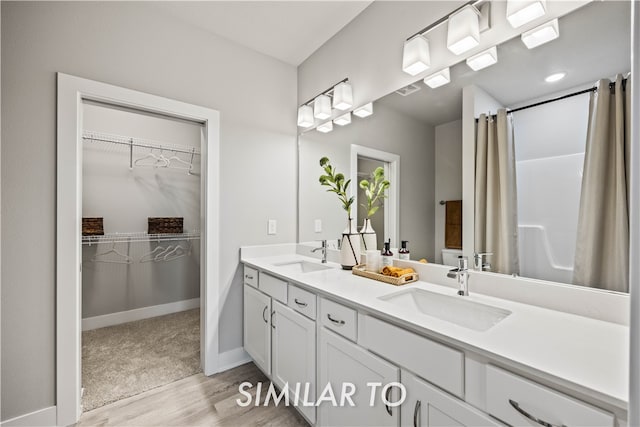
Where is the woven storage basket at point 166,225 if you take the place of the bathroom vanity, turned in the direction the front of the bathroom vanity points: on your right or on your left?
on your right

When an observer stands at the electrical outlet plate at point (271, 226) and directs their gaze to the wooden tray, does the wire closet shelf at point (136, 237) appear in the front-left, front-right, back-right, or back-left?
back-right

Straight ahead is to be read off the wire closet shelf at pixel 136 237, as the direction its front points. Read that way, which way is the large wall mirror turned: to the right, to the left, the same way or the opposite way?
to the right

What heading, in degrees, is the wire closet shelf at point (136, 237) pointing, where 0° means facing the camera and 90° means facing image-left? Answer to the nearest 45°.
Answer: approximately 0°

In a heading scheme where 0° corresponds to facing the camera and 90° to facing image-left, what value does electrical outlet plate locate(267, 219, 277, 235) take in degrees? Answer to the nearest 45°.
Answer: approximately 315°

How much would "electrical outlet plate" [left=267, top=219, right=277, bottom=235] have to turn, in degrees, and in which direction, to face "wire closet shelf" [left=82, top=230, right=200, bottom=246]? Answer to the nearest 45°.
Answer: approximately 180°

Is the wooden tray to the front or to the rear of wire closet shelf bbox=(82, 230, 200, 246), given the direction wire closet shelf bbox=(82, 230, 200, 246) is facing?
to the front

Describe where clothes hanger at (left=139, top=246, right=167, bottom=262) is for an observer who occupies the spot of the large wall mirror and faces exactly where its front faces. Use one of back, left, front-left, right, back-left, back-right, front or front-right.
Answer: front-right

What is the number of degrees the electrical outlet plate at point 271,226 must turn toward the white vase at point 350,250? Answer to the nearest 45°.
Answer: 0° — it already faces it
